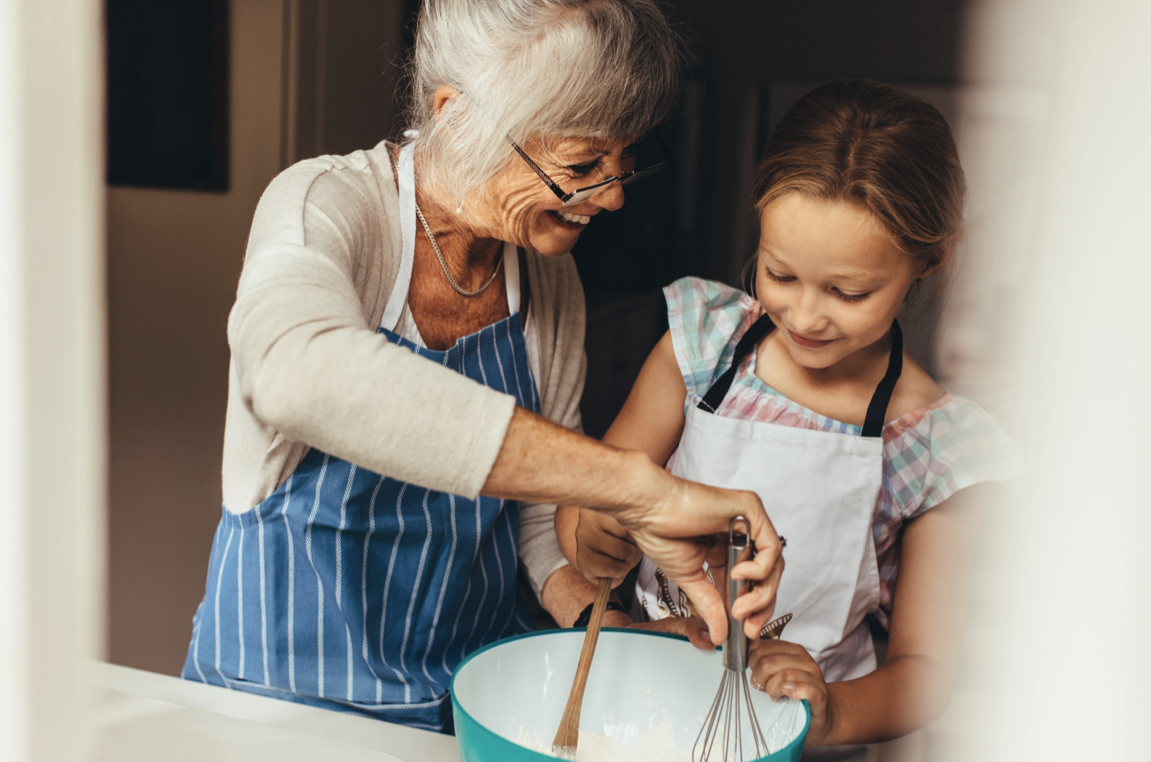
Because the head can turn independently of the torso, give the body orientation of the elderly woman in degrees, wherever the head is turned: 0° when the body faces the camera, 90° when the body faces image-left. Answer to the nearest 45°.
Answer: approximately 315°

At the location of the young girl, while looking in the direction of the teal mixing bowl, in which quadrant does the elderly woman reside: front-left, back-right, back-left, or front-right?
front-right

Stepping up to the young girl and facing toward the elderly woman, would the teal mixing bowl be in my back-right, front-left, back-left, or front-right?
front-left

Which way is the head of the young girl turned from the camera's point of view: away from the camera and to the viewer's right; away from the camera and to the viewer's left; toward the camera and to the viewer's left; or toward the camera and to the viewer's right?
toward the camera and to the viewer's left
